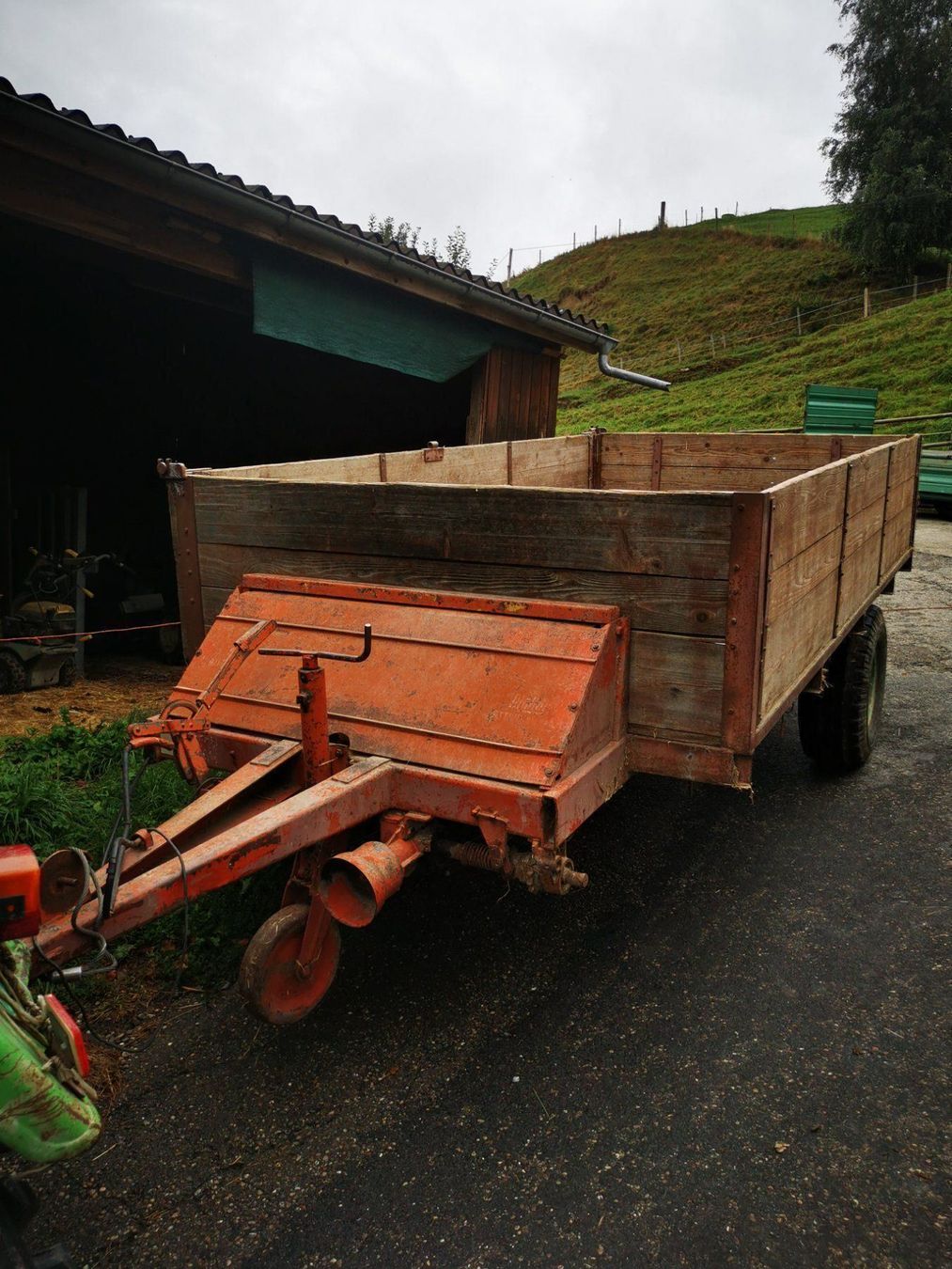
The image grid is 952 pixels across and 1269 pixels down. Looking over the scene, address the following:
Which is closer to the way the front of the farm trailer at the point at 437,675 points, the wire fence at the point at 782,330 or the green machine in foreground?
the green machine in foreground

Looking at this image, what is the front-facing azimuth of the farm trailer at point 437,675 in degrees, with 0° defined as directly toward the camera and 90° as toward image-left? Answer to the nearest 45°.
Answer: approximately 45°

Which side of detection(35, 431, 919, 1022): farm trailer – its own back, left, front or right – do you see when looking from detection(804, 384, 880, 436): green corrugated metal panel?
back

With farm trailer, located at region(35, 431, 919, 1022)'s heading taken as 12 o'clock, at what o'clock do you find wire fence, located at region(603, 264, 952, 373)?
The wire fence is roughly at 5 o'clock from the farm trailer.

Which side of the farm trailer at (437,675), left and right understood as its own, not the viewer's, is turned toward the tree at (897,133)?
back

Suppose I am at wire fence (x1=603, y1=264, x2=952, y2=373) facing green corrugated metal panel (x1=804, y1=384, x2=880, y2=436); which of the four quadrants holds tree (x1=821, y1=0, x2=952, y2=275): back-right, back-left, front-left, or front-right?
back-left

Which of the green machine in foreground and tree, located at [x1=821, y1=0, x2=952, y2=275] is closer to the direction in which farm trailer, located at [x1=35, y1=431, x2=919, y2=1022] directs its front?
the green machine in foreground
